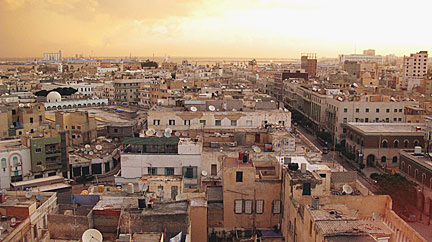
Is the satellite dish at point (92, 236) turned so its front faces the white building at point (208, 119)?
no

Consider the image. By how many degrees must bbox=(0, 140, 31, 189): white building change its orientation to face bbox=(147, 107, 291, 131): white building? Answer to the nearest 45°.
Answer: approximately 135° to its left

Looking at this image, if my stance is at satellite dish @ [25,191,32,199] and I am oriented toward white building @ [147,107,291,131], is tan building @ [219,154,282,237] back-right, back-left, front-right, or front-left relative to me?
front-right

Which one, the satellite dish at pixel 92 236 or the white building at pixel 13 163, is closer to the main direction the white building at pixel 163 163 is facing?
the satellite dish

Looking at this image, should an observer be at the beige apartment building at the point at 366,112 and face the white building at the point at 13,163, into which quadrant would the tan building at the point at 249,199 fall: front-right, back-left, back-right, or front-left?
front-left

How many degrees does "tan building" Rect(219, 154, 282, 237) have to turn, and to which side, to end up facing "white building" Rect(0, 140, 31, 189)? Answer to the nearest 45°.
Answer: approximately 135° to its right

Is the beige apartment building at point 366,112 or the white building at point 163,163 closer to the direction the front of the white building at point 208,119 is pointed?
the white building

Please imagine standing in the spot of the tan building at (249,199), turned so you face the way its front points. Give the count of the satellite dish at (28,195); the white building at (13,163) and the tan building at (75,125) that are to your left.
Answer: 0

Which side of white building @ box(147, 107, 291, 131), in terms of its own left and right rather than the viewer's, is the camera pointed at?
front

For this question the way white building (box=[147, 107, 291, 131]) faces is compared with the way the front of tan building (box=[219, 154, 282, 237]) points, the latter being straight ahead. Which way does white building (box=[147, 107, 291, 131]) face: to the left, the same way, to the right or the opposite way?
the same way

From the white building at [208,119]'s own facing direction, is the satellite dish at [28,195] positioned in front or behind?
in front

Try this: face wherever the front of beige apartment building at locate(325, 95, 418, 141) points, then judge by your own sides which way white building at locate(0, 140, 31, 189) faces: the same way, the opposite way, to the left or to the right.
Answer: to the left

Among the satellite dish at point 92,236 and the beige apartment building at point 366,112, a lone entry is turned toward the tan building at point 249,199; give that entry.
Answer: the beige apartment building

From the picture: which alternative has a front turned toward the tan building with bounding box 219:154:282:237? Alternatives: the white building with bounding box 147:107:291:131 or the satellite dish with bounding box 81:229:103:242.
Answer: the white building

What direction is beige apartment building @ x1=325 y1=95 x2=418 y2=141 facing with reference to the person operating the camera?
facing the viewer

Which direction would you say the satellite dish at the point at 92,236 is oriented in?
toward the camera
